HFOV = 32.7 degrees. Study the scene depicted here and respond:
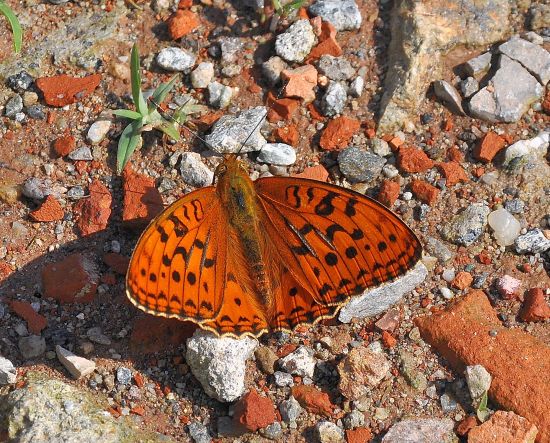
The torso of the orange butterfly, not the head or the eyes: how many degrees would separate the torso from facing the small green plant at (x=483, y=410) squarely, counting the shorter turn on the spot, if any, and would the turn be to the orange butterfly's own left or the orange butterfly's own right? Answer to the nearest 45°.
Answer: approximately 135° to the orange butterfly's own right

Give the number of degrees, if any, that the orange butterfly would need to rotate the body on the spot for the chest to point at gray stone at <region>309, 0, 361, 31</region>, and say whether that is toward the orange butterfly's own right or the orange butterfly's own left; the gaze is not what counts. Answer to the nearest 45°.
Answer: approximately 45° to the orange butterfly's own right

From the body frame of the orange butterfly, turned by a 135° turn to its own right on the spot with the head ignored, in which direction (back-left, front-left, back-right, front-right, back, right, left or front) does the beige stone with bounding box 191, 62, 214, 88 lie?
back-left

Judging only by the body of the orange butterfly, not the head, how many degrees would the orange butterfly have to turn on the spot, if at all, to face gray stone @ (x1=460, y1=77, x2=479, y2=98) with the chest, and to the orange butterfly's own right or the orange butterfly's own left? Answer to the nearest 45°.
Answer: approximately 45° to the orange butterfly's own right

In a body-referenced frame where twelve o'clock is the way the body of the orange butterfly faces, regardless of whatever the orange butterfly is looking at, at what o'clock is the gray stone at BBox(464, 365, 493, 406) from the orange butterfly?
The gray stone is roughly at 4 o'clock from the orange butterfly.

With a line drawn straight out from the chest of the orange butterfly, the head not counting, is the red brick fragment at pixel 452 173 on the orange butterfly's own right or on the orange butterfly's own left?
on the orange butterfly's own right

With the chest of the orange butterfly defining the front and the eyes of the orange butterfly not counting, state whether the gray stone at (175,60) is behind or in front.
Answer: in front

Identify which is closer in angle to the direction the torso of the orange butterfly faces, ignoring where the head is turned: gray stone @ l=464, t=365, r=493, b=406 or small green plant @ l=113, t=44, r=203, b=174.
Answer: the small green plant

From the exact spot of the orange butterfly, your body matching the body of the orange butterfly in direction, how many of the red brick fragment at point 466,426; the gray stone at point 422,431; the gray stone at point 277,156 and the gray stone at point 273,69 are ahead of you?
2

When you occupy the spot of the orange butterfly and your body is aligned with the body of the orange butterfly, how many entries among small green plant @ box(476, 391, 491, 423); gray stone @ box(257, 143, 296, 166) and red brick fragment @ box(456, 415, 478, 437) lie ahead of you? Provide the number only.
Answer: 1

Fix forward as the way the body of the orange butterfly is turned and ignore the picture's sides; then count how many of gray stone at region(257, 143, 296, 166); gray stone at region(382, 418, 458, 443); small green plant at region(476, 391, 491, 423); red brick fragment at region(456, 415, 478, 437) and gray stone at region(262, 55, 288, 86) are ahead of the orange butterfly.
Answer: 2

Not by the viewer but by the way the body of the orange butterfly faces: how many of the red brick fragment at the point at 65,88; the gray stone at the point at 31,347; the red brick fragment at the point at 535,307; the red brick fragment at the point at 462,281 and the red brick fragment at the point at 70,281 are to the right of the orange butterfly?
2

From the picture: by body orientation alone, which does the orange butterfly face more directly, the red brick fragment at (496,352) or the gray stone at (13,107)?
the gray stone

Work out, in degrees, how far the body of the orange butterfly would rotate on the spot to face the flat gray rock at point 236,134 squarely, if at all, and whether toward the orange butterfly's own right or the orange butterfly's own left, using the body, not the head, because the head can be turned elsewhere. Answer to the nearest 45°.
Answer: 0° — it already faces it

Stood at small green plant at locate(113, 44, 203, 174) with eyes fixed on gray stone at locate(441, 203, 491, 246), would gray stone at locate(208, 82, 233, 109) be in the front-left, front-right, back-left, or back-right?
front-left

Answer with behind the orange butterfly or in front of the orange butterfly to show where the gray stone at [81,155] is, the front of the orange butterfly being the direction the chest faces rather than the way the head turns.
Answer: in front

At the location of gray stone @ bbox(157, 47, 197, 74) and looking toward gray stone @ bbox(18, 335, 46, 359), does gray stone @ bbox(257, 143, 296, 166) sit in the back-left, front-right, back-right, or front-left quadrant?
front-left

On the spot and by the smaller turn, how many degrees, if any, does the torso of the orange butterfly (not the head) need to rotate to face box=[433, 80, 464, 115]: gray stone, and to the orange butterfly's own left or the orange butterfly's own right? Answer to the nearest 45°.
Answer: approximately 45° to the orange butterfly's own right

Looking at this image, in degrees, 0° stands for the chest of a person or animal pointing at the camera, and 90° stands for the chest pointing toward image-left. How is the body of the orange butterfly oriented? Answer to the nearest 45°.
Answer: approximately 180°

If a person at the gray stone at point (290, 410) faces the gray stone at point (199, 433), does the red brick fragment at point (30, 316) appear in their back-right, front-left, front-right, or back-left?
front-right

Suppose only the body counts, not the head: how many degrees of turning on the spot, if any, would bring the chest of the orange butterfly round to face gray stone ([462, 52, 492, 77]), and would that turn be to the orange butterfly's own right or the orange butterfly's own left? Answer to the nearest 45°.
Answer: approximately 45° to the orange butterfly's own right

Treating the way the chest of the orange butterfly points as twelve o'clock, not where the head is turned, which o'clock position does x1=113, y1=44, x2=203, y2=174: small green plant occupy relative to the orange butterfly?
The small green plant is roughly at 11 o'clock from the orange butterfly.

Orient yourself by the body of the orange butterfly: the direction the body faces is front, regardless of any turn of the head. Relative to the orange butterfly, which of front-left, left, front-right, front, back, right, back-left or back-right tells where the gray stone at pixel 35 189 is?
front-left
